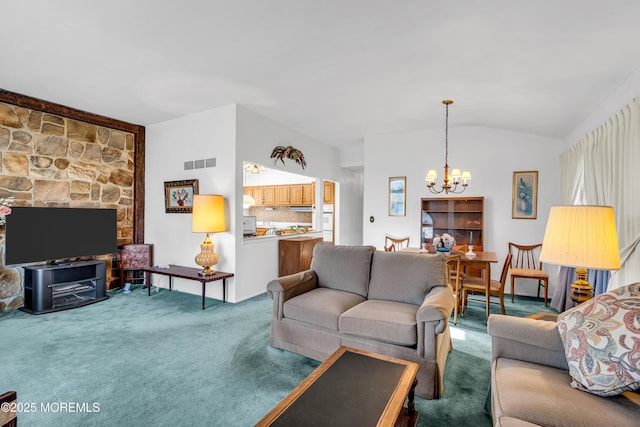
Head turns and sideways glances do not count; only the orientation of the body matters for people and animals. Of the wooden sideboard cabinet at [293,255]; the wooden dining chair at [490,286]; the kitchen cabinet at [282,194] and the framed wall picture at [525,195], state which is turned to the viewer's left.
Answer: the wooden dining chair

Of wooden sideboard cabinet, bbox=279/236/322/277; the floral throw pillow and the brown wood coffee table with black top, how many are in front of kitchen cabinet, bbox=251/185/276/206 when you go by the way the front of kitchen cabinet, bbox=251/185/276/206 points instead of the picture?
3

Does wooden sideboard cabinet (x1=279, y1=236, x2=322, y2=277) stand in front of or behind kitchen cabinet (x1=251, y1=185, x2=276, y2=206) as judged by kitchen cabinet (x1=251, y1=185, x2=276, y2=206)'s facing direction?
in front

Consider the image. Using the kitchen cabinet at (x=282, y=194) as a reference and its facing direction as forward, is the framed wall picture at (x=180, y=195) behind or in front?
in front

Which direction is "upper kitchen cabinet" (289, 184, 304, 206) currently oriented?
toward the camera

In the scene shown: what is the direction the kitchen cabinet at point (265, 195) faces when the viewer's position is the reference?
facing the viewer

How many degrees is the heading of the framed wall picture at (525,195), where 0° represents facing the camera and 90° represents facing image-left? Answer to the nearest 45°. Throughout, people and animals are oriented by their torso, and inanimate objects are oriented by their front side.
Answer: approximately 0°

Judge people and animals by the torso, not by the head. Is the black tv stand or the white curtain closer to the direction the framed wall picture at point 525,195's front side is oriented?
the white curtain

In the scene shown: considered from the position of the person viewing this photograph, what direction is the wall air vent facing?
facing the viewer and to the left of the viewer

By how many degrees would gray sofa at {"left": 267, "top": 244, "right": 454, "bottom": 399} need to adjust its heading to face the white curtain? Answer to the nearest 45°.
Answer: approximately 135° to its left

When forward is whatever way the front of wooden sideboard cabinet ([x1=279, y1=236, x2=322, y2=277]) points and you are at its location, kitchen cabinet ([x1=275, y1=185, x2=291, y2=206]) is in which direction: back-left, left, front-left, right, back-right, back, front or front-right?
back-left

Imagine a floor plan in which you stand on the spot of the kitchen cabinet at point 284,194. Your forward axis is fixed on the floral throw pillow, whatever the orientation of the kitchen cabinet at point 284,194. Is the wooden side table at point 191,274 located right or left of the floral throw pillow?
right

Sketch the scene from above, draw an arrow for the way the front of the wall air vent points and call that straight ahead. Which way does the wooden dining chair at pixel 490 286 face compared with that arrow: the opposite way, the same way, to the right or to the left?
to the right

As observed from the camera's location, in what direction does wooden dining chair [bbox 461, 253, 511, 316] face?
facing to the left of the viewer

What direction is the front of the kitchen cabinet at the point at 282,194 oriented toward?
toward the camera

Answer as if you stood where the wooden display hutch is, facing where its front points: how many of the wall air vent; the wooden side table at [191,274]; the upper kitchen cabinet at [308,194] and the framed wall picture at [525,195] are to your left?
1

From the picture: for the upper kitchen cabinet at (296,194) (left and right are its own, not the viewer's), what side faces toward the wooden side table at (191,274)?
front
